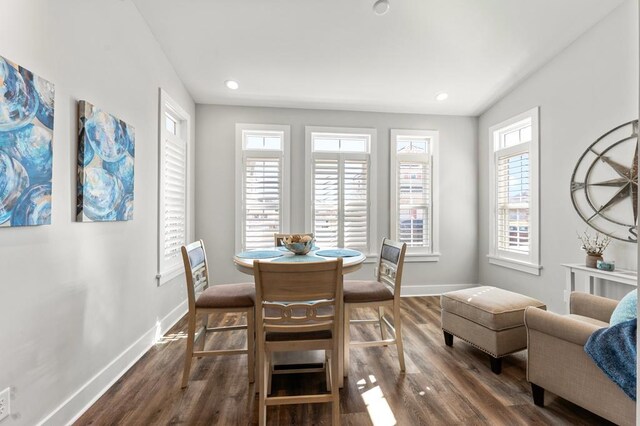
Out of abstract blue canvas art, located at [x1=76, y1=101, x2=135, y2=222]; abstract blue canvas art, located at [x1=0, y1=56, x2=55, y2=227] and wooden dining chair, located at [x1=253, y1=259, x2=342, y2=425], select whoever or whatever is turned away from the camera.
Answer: the wooden dining chair

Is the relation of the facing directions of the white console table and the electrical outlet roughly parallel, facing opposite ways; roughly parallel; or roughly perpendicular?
roughly parallel, facing opposite ways

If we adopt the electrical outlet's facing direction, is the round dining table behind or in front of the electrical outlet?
in front

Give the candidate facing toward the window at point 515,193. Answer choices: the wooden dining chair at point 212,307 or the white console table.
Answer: the wooden dining chair

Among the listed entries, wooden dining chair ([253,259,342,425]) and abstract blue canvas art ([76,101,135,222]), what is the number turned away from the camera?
1

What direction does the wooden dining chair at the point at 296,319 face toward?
away from the camera

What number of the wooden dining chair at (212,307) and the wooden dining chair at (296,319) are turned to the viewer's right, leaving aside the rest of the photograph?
1

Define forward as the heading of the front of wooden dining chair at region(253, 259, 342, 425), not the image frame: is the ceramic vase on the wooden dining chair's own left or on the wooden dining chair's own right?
on the wooden dining chair's own right

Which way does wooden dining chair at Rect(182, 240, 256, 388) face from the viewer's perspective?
to the viewer's right

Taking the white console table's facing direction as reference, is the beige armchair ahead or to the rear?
ahead

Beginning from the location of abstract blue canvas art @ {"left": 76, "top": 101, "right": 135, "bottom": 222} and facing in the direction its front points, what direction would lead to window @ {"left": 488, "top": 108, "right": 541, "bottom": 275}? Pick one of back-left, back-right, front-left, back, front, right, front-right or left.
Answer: front-left

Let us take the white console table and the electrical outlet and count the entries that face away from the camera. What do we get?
0

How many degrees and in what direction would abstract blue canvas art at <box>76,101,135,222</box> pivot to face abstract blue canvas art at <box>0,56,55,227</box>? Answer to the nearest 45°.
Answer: approximately 90° to its right

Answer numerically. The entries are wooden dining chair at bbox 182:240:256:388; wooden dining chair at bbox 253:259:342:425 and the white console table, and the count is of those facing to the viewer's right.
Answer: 1

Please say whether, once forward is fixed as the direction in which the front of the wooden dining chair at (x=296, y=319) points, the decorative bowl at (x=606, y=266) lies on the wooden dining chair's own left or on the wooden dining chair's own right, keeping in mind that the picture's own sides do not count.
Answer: on the wooden dining chair's own right

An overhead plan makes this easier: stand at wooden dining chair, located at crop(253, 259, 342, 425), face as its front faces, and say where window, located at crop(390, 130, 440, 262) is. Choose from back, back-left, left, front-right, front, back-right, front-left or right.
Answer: front-right

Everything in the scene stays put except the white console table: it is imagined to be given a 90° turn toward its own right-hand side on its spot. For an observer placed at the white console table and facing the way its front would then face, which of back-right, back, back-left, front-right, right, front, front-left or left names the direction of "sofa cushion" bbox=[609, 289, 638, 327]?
back-left

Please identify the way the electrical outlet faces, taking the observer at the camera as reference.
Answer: facing the viewer and to the right of the viewer

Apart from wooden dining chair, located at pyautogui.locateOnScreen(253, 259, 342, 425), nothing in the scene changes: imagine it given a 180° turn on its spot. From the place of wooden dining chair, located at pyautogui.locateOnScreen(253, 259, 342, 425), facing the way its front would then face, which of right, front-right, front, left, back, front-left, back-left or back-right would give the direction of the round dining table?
back
